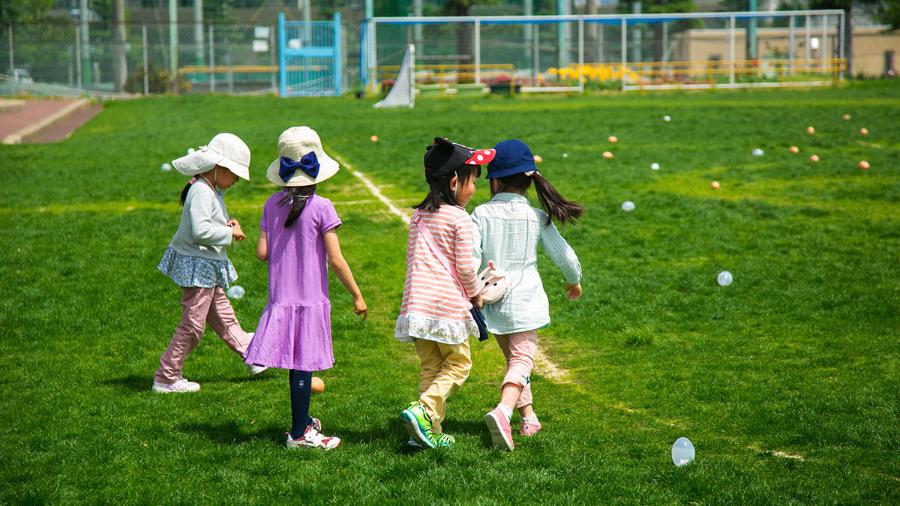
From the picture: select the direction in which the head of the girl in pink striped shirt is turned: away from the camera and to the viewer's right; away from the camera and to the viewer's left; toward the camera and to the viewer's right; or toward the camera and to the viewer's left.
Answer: away from the camera and to the viewer's right

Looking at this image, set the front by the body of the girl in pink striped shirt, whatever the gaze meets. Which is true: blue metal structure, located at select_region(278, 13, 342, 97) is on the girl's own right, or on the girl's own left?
on the girl's own left

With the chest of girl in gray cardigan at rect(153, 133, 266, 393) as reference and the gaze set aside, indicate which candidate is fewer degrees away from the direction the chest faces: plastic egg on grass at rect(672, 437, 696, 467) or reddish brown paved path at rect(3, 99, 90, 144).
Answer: the plastic egg on grass

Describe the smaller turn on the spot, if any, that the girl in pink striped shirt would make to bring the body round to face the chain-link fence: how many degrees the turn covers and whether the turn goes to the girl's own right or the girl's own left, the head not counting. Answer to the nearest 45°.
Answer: approximately 45° to the girl's own left

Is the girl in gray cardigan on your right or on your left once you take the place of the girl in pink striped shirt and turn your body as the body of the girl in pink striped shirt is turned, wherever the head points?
on your left

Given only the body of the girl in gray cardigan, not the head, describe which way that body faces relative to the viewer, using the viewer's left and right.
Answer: facing to the right of the viewer

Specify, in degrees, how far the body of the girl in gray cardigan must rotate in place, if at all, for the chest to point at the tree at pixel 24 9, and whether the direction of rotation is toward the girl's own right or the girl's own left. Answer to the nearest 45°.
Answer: approximately 90° to the girl's own left

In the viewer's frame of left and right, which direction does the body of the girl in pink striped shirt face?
facing away from the viewer and to the right of the viewer

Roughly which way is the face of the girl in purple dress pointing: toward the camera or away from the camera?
away from the camera
